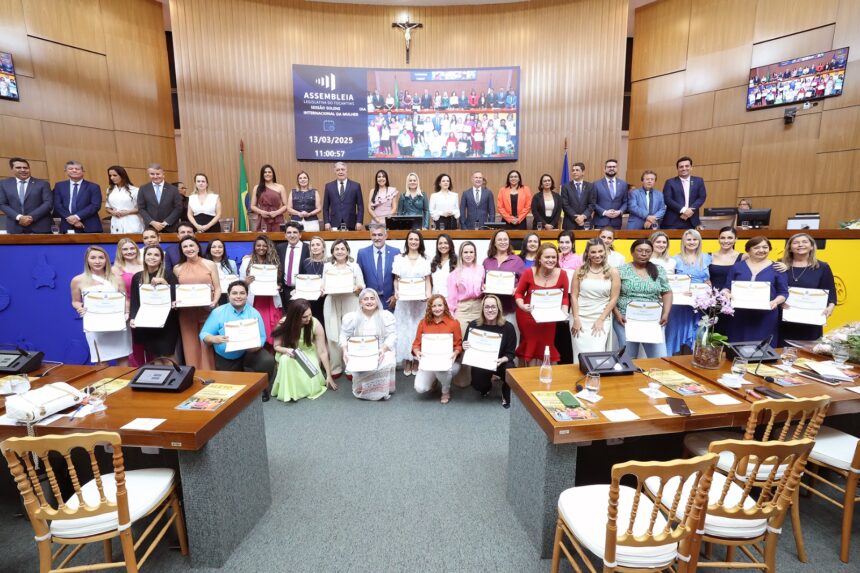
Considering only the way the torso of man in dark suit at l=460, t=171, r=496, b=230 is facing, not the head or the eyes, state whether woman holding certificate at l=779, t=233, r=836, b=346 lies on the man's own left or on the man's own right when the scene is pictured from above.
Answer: on the man's own left

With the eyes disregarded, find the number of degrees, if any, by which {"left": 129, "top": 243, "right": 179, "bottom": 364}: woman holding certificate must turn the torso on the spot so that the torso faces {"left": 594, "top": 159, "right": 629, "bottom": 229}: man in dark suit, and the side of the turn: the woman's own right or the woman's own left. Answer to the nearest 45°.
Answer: approximately 90° to the woman's own left

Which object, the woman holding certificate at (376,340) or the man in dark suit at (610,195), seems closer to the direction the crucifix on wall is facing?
the woman holding certificate

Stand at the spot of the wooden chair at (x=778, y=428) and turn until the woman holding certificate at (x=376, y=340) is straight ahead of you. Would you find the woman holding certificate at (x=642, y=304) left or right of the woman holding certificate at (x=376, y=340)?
right

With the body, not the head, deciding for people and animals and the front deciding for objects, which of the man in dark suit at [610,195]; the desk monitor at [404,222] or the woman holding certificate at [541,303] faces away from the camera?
the desk monitor

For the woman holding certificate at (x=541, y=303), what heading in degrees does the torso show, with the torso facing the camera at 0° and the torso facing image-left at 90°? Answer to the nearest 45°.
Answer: approximately 0°
